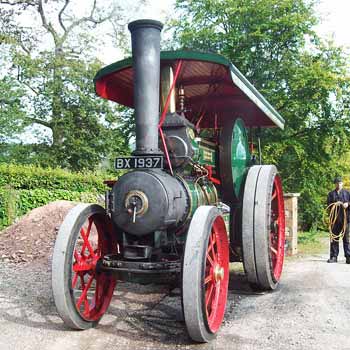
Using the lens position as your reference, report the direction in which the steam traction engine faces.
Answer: facing the viewer and to the left of the viewer

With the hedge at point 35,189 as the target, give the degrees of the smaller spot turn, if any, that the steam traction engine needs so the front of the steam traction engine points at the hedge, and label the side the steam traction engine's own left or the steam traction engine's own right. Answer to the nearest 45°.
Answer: approximately 90° to the steam traction engine's own right

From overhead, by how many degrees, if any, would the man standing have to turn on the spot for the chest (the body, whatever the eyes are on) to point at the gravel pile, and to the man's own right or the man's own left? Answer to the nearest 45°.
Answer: approximately 90° to the man's own right

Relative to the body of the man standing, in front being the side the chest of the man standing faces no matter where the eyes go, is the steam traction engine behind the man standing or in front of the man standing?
in front

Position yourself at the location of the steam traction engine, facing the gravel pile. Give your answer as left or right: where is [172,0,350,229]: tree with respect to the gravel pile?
right

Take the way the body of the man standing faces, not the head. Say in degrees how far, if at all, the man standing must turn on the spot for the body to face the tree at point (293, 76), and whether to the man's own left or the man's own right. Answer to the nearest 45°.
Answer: approximately 180°

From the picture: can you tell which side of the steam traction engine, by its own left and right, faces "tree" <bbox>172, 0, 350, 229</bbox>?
back

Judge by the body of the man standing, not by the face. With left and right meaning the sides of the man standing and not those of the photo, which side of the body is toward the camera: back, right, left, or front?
front

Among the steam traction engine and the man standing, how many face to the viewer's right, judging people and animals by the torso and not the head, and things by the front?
0

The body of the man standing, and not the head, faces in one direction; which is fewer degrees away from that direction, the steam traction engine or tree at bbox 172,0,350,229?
the steam traction engine

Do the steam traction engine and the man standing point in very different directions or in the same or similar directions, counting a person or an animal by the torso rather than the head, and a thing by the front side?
same or similar directions

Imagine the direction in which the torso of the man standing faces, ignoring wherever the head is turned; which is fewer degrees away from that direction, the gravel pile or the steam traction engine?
the steam traction engine

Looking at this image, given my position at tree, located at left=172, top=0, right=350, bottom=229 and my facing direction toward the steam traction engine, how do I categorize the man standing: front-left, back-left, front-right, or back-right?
front-left
